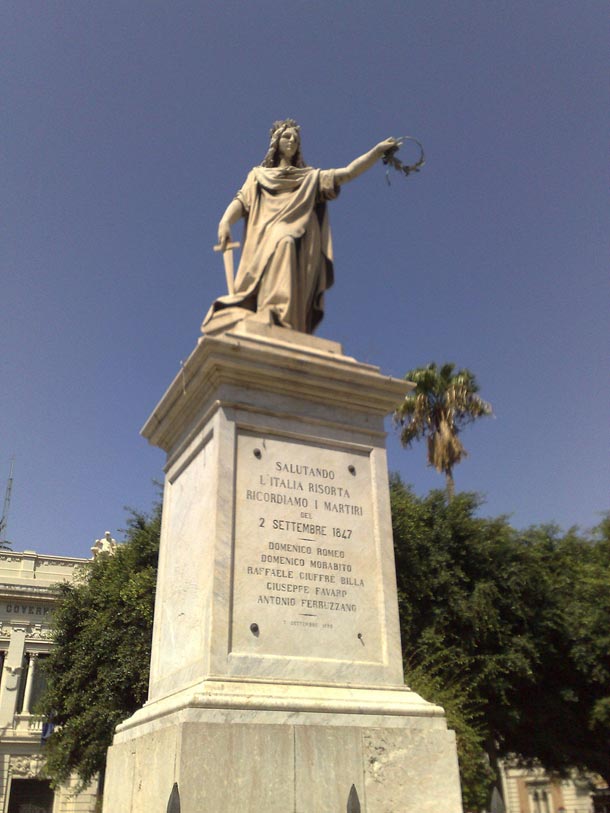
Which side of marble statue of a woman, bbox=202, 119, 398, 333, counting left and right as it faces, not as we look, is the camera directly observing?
front

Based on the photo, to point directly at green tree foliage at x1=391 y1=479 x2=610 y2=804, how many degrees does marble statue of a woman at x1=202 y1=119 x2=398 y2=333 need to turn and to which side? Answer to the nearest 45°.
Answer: approximately 180°

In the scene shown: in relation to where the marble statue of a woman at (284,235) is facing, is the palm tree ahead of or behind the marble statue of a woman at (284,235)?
behind

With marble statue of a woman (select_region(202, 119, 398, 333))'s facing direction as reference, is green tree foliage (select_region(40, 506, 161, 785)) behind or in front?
behind
